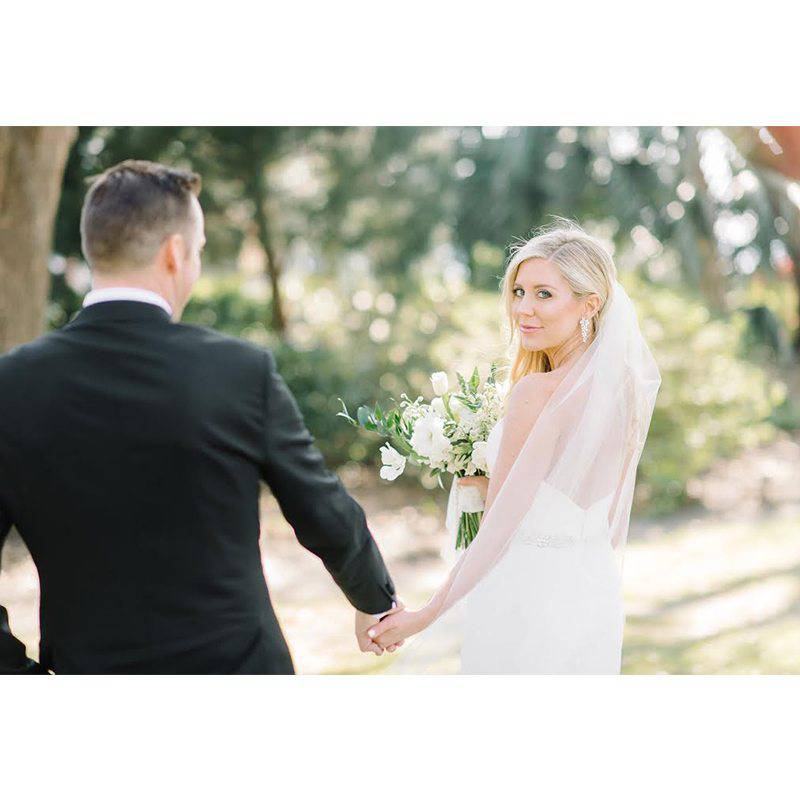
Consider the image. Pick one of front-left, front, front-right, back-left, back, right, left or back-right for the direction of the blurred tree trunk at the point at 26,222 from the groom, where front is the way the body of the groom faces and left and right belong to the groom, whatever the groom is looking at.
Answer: front

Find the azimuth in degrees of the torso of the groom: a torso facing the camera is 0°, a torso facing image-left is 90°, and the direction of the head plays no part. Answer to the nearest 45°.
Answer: approximately 180°

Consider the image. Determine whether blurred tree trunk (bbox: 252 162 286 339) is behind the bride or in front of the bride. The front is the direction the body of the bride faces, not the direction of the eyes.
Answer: in front

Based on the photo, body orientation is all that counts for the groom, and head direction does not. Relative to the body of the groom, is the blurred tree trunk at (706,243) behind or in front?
in front

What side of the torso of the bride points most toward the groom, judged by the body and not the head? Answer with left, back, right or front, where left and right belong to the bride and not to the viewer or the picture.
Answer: left

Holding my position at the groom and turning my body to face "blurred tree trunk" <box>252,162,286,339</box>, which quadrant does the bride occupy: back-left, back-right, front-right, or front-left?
front-right

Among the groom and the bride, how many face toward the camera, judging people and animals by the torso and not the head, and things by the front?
0

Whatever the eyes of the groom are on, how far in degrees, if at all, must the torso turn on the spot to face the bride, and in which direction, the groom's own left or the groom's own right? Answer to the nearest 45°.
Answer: approximately 45° to the groom's own right

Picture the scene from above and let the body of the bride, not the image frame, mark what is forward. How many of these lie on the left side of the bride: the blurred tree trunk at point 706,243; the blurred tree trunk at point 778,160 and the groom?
1

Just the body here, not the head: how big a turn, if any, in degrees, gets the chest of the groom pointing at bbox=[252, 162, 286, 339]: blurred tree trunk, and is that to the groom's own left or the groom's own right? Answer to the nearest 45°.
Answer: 0° — they already face it

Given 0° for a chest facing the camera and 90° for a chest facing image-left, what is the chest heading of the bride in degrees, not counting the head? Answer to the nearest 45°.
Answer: approximately 135°

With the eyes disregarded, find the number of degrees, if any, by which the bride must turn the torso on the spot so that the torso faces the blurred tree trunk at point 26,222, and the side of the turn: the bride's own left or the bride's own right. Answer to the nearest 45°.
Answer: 0° — they already face it
